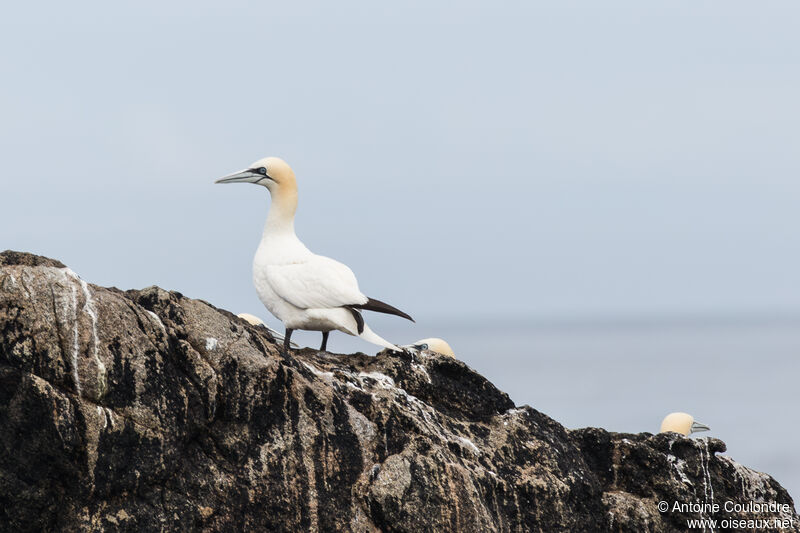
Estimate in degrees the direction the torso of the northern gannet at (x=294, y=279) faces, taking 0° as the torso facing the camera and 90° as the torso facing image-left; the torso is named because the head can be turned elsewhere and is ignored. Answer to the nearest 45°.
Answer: approximately 90°
